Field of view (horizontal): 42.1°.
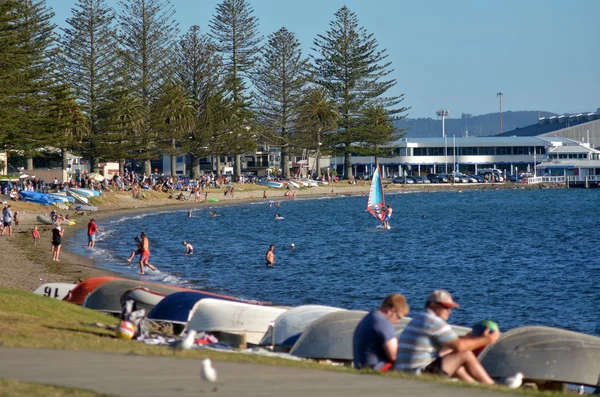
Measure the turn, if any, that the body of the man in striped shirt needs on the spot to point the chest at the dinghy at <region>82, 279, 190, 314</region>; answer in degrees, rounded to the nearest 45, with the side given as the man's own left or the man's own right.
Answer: approximately 135° to the man's own left

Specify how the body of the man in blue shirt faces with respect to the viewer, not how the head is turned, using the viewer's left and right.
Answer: facing away from the viewer and to the right of the viewer

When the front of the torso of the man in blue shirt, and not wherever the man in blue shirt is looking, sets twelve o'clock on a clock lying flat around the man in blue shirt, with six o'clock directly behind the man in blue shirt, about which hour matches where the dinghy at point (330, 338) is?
The dinghy is roughly at 10 o'clock from the man in blue shirt.

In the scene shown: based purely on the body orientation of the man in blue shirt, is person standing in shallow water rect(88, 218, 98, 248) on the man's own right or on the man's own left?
on the man's own left

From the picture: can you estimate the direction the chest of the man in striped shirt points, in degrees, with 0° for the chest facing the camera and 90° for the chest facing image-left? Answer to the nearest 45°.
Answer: approximately 270°

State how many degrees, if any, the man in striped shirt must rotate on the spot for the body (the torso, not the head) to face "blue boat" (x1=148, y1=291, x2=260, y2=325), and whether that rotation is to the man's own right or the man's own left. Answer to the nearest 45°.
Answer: approximately 135° to the man's own left

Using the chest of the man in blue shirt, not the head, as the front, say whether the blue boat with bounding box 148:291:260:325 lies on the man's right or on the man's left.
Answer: on the man's left

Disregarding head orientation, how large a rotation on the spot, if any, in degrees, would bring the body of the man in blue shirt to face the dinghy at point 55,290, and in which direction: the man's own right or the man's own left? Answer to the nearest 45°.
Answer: approximately 90° to the man's own left

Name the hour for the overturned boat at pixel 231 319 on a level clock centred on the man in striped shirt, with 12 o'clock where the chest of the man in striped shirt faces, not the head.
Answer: The overturned boat is roughly at 8 o'clock from the man in striped shirt.

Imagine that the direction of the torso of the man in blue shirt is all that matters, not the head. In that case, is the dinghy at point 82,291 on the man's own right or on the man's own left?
on the man's own left
